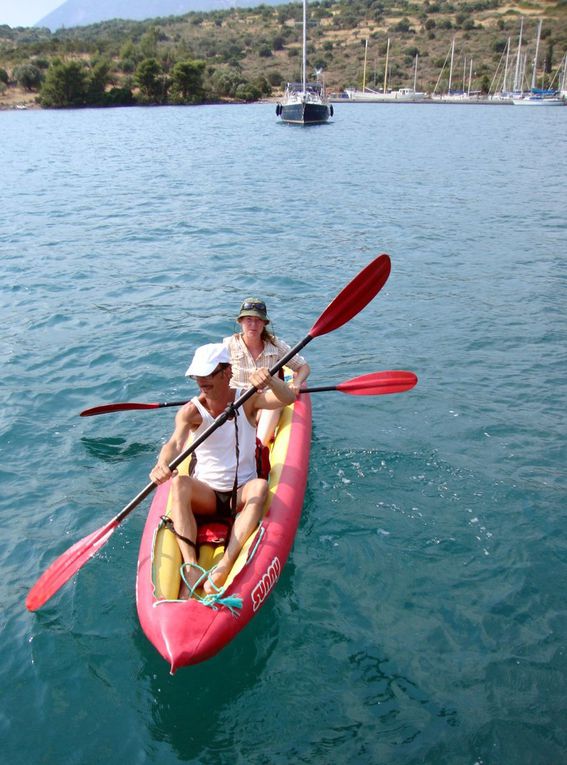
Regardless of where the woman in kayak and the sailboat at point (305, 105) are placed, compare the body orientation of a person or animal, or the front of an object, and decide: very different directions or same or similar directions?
same or similar directions

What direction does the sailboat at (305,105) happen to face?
toward the camera

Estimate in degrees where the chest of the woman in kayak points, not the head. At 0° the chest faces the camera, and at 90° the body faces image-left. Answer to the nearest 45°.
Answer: approximately 0°

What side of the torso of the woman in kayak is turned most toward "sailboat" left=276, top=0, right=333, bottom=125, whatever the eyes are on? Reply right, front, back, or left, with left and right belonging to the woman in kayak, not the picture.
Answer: back

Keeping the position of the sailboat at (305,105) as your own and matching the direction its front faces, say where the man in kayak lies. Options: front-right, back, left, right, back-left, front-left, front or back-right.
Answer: front

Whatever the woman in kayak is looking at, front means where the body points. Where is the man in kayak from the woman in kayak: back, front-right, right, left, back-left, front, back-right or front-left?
front

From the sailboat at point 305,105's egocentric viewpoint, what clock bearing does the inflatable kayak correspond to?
The inflatable kayak is roughly at 12 o'clock from the sailboat.

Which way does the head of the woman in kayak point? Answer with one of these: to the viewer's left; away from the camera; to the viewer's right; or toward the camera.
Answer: toward the camera
